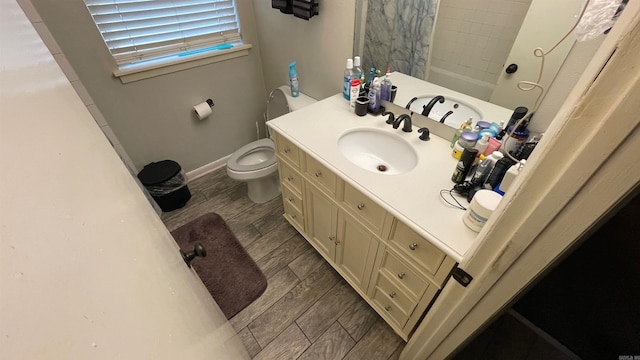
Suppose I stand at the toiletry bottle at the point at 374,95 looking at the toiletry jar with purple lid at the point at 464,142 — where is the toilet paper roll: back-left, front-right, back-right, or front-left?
back-right

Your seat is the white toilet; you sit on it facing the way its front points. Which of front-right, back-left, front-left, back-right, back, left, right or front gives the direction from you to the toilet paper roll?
right

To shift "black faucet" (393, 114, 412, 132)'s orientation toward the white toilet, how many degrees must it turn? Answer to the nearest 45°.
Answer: approximately 45° to its right

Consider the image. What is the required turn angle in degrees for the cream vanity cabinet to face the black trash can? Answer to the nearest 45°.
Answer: approximately 45° to its right

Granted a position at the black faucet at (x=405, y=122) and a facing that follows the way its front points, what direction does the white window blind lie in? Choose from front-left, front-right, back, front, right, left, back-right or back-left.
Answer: front-right

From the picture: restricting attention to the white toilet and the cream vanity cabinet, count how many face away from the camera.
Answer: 0
